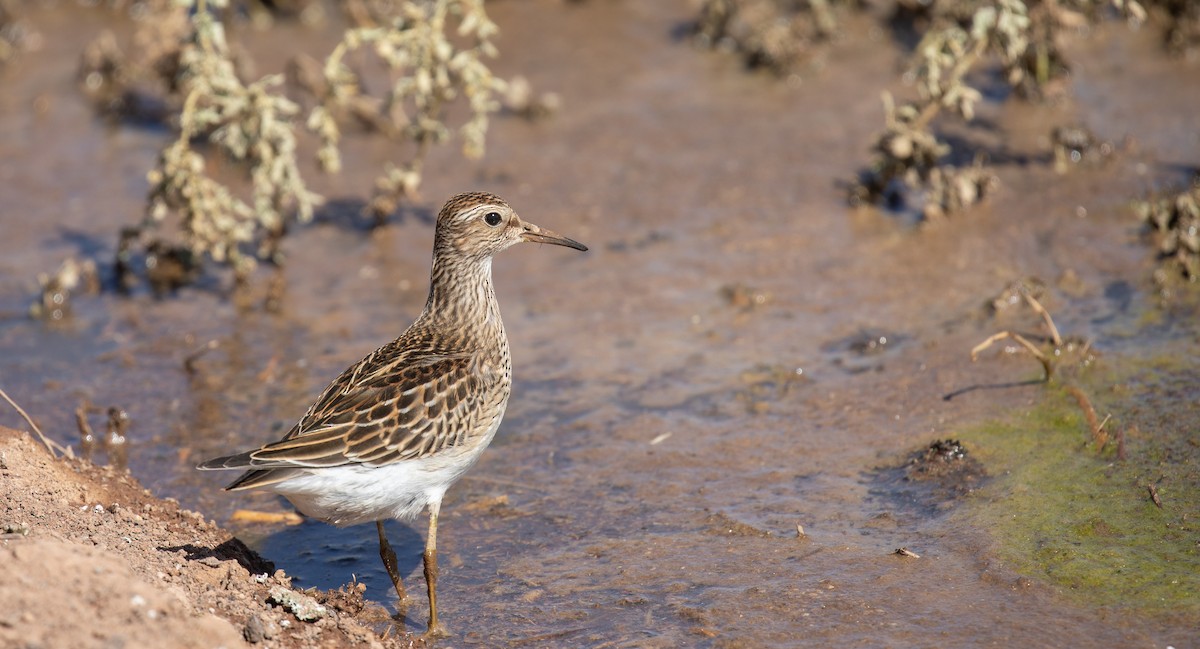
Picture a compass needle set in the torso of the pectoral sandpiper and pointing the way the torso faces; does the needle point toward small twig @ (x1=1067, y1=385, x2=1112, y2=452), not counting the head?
yes

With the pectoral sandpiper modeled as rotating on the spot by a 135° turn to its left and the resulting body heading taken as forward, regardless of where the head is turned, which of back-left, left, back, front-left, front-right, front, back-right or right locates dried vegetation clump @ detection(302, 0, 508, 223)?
front-right

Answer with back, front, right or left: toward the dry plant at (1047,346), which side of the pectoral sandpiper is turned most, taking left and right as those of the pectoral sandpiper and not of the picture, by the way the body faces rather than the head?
front

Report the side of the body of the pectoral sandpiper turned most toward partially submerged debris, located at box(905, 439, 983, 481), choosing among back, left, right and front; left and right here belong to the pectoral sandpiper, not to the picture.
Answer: front

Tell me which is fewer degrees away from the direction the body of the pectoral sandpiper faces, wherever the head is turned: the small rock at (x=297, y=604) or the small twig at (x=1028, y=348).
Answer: the small twig

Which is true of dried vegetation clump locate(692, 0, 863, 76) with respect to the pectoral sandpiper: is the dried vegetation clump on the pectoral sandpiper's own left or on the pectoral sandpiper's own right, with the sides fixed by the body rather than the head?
on the pectoral sandpiper's own left

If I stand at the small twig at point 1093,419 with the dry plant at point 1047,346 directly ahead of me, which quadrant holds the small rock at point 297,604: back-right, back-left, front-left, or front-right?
back-left

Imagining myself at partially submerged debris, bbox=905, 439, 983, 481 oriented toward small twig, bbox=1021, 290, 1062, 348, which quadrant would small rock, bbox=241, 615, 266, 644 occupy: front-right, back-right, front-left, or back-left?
back-left

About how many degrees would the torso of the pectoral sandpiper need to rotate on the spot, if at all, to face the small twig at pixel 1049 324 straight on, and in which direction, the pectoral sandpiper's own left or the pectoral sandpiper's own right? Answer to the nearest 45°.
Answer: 0° — it already faces it

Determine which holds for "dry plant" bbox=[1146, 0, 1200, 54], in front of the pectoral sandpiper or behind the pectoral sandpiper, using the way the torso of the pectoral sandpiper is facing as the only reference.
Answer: in front

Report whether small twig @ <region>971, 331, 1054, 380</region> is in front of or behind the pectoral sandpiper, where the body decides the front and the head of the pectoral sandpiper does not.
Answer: in front

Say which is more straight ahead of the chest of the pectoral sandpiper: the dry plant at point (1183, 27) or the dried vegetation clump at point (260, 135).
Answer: the dry plant

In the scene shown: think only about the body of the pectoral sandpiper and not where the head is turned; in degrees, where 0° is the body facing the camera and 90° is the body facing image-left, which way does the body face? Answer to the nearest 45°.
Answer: approximately 270°
